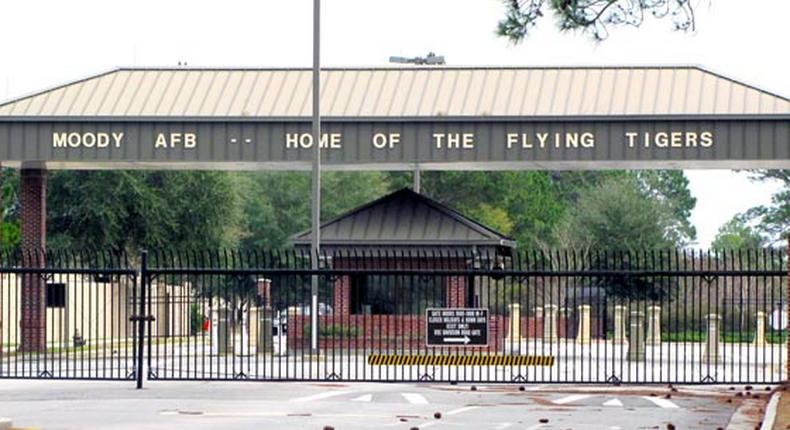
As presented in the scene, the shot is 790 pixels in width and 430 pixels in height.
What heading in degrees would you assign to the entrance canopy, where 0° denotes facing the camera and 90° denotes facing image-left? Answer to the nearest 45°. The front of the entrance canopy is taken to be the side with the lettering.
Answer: approximately 0°

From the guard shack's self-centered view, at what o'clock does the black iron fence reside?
The black iron fence is roughly at 12 o'clock from the guard shack.

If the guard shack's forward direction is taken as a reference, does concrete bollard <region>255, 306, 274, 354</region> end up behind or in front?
in front

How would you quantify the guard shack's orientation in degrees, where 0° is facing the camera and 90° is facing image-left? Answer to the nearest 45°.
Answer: approximately 0°

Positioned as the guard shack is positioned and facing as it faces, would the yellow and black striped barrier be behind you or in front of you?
in front

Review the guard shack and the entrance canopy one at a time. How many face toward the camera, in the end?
2
